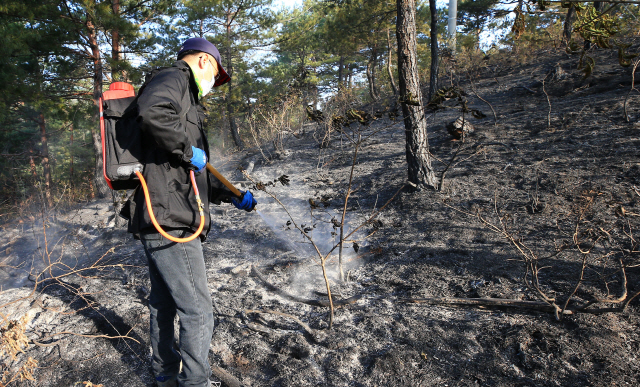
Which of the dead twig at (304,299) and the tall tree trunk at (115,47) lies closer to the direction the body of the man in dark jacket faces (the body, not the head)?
the dead twig

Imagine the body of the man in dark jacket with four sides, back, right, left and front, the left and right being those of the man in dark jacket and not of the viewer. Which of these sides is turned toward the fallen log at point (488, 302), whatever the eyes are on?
front

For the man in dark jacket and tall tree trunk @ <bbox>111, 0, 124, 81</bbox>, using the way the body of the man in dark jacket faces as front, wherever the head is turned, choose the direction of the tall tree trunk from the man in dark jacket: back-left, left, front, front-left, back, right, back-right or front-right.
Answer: left

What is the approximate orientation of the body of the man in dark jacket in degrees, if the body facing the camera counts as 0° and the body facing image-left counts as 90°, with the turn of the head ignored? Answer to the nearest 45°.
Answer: approximately 270°

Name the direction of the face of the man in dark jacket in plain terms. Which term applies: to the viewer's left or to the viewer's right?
to the viewer's right
